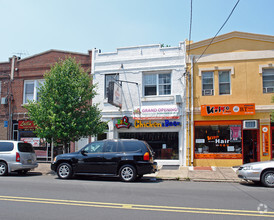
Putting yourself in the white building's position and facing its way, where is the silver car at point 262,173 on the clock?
The silver car is roughly at 11 o'clock from the white building.

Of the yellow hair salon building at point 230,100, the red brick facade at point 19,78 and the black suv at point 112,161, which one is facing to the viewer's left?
the black suv

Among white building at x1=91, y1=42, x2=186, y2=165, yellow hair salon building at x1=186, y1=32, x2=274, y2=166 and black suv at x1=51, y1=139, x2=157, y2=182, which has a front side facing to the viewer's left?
the black suv

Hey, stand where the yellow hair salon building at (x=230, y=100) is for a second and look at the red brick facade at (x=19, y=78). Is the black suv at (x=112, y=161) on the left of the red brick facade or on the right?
left

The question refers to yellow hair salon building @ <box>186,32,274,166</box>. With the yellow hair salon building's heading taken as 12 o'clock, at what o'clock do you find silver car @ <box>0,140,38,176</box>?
The silver car is roughly at 2 o'clock from the yellow hair salon building.

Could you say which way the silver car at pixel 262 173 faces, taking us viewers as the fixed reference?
facing to the left of the viewer

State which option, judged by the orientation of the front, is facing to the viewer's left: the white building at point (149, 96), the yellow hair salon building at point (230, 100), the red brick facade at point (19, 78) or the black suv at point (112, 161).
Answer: the black suv

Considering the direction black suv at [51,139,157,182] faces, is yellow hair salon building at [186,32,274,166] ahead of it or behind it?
behind

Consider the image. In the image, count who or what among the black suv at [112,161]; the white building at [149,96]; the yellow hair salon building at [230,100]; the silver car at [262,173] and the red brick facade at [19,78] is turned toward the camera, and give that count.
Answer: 3

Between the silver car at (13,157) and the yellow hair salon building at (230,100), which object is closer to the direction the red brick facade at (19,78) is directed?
the silver car
